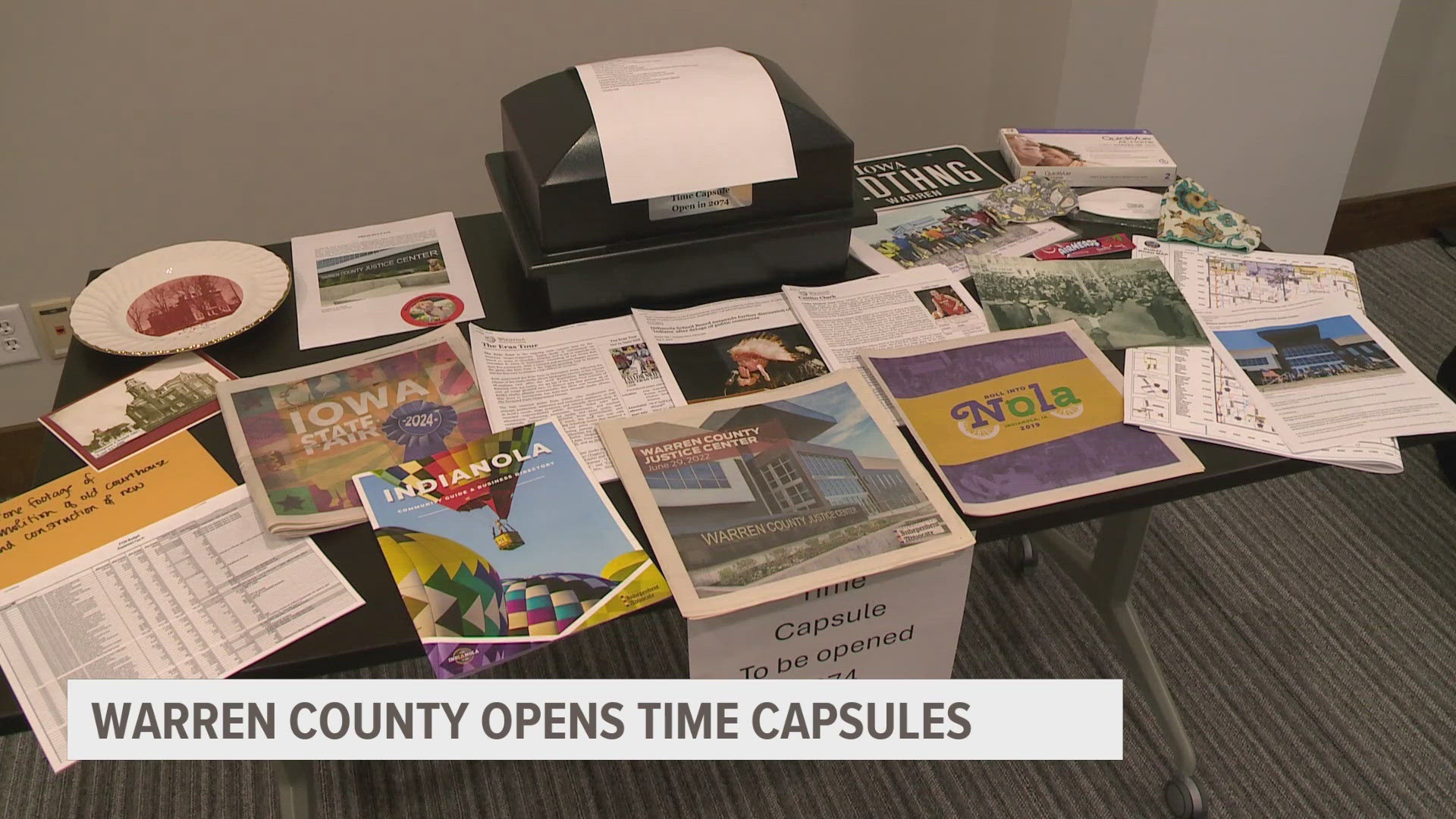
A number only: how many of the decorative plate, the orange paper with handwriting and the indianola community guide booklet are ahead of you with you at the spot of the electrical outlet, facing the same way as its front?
3

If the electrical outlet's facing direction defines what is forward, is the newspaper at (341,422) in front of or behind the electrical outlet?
in front

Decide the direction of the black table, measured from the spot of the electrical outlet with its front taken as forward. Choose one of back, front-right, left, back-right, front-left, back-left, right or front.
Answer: front

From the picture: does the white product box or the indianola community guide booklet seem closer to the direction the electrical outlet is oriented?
the indianola community guide booklet

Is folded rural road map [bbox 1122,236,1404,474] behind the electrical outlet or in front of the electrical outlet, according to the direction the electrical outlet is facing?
in front

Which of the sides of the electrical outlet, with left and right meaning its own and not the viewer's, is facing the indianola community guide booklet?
front

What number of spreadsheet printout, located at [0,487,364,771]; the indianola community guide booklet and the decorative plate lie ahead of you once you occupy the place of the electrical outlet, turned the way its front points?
3

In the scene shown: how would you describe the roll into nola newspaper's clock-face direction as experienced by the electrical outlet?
The roll into nola newspaper is roughly at 11 o'clock from the electrical outlet.

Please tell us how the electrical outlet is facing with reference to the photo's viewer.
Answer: facing the viewer

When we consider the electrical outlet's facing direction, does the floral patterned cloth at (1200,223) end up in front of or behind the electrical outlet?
in front

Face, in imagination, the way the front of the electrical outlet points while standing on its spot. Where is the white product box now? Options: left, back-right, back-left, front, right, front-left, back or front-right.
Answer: front-left

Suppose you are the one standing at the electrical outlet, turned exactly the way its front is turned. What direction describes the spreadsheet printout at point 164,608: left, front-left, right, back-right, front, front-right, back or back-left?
front

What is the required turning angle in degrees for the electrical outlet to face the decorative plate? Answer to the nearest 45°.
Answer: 0° — it already faces it

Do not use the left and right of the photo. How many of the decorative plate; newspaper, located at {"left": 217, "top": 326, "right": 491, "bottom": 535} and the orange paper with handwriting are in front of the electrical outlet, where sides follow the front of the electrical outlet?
3
